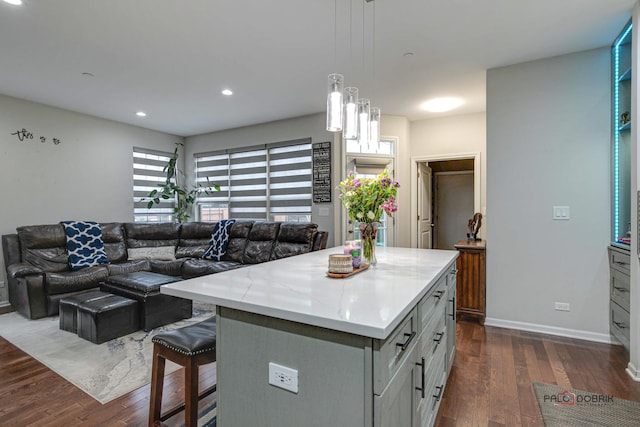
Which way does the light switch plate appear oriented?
toward the camera

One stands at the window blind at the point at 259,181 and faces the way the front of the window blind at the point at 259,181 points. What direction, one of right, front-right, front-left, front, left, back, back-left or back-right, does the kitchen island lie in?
front-left

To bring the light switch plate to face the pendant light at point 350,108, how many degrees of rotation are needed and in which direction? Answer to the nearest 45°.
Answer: approximately 45° to its right

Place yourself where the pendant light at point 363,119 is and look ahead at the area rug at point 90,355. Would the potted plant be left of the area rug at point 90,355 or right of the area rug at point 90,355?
right

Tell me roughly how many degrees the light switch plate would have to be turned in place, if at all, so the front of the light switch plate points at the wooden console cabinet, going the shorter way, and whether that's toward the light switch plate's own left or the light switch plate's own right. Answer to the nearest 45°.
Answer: approximately 90° to the light switch plate's own right

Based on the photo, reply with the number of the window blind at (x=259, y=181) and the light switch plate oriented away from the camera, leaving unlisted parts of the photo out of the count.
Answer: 0

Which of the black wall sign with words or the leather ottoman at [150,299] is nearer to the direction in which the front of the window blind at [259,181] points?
the leather ottoman

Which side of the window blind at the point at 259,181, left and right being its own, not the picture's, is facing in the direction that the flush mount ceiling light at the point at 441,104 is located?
left

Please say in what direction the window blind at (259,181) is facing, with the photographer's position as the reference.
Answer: facing the viewer and to the left of the viewer

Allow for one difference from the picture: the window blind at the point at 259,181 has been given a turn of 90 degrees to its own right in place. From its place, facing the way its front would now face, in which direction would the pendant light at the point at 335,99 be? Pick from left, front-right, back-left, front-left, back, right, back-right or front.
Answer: back-left

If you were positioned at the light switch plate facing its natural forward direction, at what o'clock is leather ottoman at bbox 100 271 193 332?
The leather ottoman is roughly at 2 o'clock from the light switch plate.

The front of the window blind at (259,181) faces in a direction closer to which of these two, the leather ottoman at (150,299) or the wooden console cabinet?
the leather ottoman

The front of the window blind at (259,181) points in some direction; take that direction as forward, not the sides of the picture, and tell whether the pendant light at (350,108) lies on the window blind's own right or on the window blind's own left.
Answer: on the window blind's own left

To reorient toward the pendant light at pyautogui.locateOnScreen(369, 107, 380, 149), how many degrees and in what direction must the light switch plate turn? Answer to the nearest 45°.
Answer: approximately 45° to its right

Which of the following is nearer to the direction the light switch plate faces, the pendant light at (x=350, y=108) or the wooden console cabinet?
the pendant light

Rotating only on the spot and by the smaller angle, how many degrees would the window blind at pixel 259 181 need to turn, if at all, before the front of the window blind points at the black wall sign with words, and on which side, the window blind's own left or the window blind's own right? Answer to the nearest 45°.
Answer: approximately 90° to the window blind's own left
